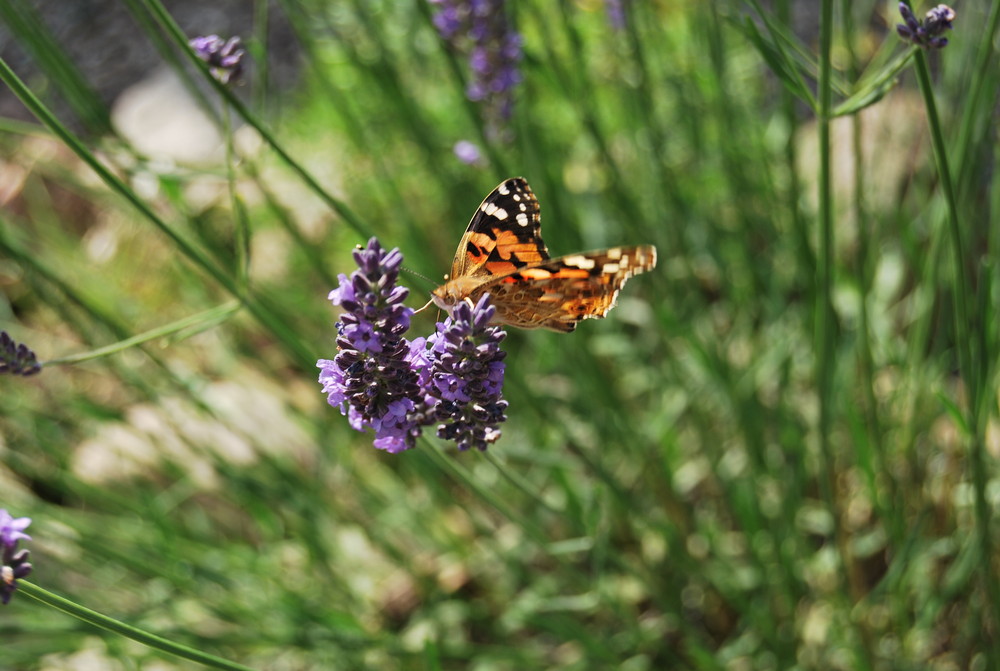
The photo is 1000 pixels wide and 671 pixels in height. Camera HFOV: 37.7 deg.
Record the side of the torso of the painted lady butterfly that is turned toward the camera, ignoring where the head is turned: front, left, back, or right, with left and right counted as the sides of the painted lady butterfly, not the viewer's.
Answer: left
